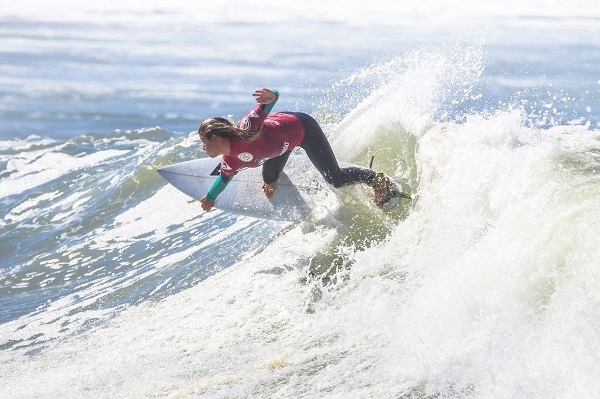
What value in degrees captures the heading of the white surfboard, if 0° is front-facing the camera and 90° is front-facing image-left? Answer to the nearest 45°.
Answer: approximately 90°
